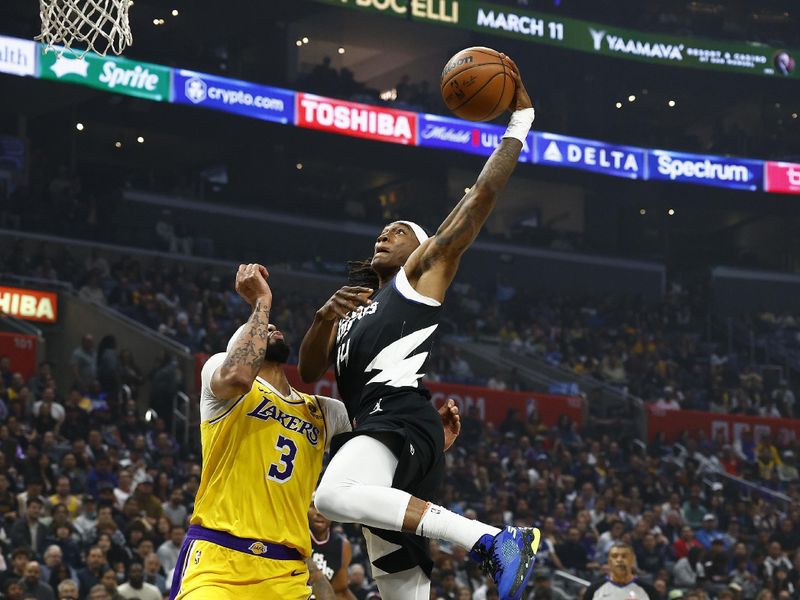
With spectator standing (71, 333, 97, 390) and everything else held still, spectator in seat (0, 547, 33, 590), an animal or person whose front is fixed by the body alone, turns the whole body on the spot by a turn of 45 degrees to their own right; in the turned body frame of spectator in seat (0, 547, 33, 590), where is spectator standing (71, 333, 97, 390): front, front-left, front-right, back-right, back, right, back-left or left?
back

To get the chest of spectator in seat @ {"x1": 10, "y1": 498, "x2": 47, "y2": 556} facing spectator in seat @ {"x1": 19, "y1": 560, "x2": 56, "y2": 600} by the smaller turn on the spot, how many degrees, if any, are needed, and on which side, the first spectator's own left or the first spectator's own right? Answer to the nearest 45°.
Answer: approximately 45° to the first spectator's own right

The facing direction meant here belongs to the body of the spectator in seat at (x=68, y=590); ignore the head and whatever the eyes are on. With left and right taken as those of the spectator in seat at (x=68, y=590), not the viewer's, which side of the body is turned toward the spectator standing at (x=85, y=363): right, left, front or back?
back

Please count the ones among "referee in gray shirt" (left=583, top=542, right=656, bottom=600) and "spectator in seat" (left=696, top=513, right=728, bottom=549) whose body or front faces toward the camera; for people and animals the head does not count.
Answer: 2

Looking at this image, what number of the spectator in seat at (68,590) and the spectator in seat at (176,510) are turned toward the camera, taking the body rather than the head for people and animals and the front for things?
2

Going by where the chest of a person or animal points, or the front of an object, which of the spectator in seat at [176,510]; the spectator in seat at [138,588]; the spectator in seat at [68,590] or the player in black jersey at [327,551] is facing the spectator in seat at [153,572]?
the spectator in seat at [176,510]

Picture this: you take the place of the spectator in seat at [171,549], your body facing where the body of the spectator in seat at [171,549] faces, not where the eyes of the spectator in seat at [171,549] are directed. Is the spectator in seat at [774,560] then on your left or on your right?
on your left

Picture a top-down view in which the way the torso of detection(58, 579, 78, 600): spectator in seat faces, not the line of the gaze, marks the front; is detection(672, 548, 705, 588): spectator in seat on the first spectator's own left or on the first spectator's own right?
on the first spectator's own left
